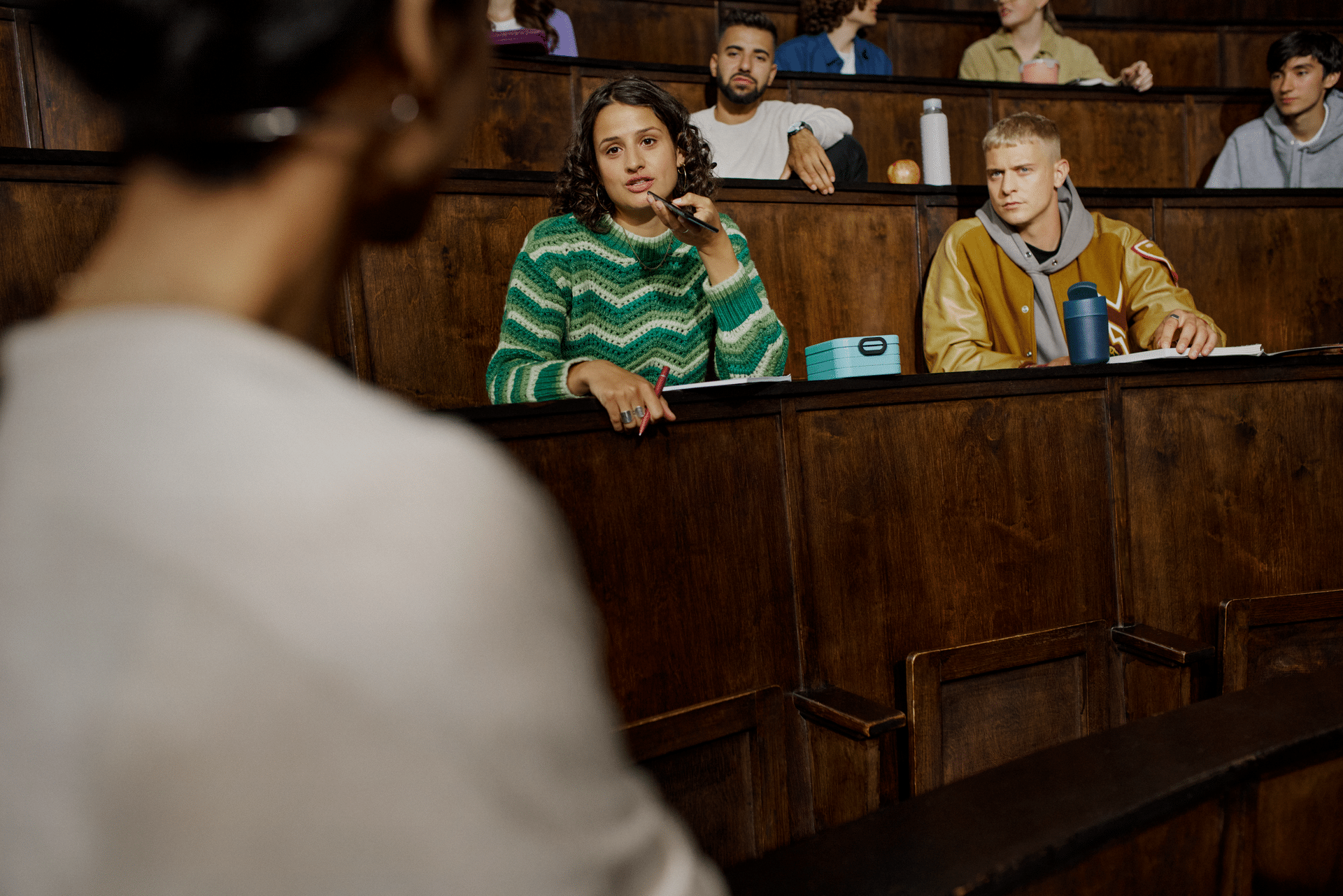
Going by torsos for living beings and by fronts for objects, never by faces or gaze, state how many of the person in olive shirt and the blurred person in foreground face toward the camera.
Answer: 1

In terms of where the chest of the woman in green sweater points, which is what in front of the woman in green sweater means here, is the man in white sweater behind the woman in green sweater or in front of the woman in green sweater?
behind

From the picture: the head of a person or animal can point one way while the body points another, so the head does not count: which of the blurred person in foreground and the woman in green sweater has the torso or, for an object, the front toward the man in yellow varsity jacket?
the blurred person in foreground

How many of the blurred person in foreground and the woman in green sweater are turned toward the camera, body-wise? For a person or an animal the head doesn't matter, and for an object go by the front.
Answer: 1

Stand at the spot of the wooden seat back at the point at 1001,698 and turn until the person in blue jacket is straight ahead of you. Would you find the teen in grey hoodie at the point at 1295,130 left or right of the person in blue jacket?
right

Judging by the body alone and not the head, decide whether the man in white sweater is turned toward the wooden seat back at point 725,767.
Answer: yes

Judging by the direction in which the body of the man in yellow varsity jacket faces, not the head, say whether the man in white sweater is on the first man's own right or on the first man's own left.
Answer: on the first man's own right

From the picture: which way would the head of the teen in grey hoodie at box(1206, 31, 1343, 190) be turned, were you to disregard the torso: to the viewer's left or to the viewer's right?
to the viewer's left
